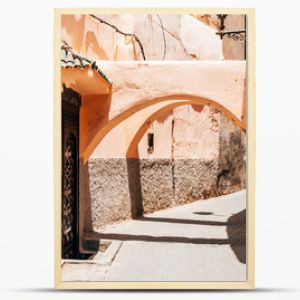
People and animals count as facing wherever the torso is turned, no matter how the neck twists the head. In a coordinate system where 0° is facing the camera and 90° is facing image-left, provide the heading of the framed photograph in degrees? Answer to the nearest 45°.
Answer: approximately 0°
